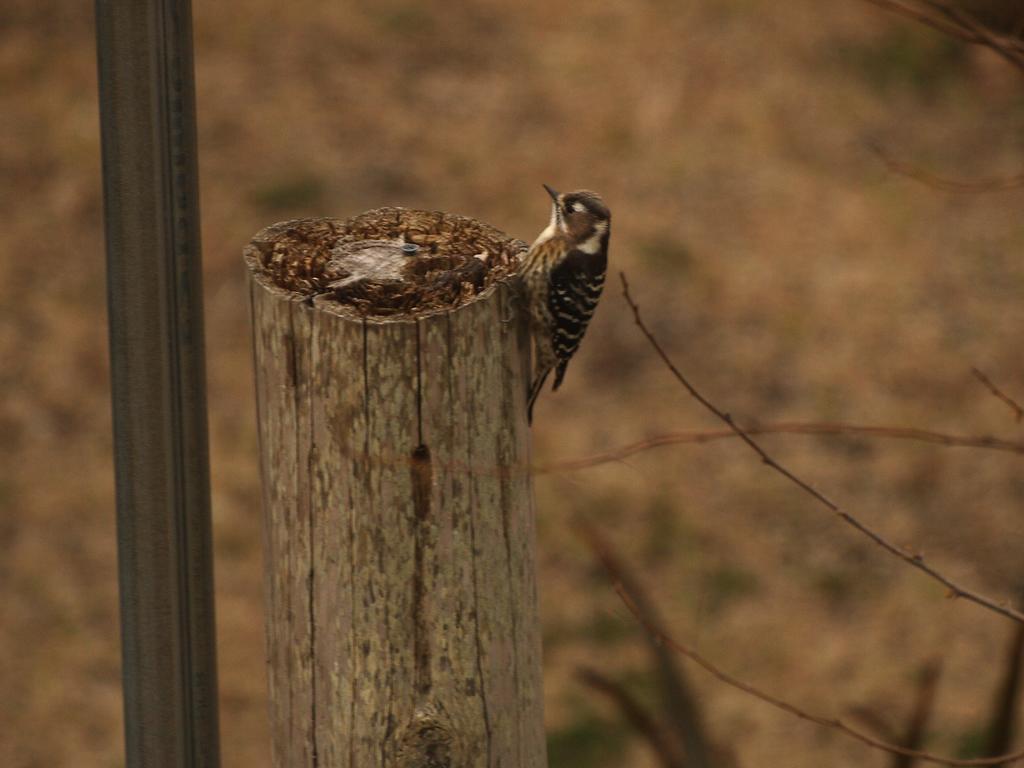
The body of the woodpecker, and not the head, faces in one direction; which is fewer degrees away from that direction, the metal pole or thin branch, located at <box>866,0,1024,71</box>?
the metal pole

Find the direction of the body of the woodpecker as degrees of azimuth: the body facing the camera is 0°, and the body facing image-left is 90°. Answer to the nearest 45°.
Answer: approximately 90°

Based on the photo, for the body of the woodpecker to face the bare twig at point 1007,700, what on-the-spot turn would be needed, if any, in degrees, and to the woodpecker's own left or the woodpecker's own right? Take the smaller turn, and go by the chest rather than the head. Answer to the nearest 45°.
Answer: approximately 180°
